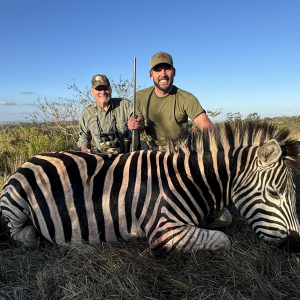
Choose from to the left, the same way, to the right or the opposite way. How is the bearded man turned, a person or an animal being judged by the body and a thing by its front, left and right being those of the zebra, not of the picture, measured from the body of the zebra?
to the right

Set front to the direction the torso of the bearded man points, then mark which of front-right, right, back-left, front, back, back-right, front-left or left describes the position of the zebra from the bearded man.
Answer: front

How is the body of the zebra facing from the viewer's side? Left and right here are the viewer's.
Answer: facing to the right of the viewer

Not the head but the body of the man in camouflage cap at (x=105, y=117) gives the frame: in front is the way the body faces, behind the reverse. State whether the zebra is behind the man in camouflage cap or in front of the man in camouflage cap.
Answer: in front

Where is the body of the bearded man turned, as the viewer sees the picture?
toward the camera

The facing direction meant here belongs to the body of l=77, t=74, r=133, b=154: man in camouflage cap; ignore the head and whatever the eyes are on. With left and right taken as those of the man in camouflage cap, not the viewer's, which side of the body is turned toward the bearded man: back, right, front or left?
left

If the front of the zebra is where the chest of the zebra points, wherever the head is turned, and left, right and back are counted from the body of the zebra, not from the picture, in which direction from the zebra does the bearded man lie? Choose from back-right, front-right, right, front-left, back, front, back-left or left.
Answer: left

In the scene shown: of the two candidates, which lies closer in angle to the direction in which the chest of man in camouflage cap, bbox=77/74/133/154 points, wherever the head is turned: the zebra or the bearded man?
the zebra

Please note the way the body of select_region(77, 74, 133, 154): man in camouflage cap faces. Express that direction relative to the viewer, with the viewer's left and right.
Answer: facing the viewer

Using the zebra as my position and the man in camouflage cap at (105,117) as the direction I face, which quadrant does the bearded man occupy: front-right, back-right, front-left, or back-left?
front-right

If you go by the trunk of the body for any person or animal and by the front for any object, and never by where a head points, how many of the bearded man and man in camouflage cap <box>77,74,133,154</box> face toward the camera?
2

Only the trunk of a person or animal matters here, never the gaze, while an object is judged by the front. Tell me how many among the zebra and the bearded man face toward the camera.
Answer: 1

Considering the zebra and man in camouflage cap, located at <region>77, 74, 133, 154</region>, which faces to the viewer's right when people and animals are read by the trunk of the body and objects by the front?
the zebra

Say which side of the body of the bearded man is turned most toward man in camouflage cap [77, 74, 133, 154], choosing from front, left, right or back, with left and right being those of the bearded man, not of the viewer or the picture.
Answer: right
